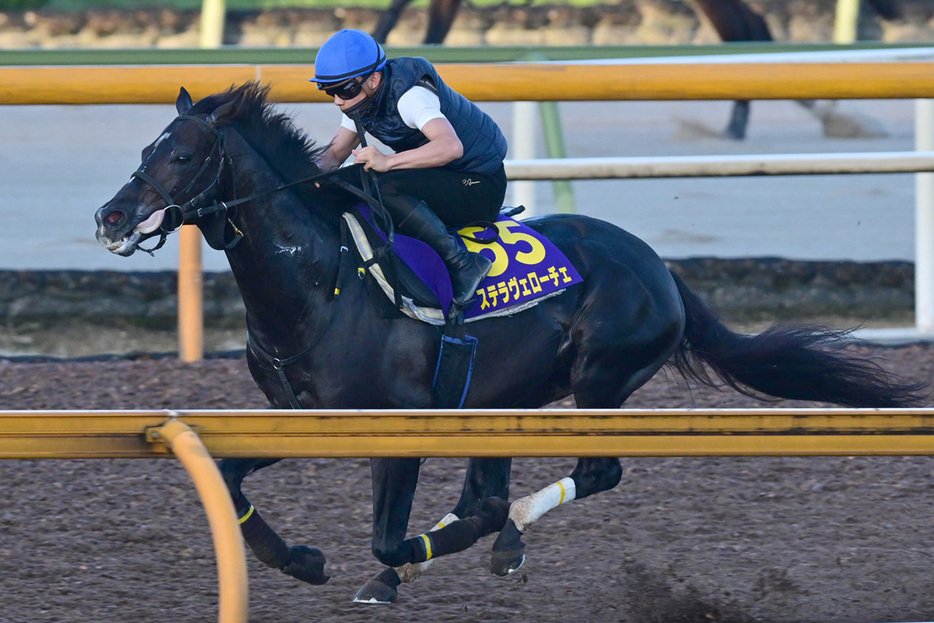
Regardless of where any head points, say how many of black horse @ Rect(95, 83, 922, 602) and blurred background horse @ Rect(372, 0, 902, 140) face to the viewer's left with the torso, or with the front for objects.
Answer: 2

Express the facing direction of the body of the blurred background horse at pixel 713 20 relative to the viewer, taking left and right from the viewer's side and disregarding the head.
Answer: facing to the left of the viewer

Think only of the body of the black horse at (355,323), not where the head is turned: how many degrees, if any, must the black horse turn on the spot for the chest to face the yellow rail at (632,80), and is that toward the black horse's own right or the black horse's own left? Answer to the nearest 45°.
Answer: approximately 135° to the black horse's own right

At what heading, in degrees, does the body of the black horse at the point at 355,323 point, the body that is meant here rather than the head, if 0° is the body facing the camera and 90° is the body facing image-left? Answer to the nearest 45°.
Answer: approximately 90°

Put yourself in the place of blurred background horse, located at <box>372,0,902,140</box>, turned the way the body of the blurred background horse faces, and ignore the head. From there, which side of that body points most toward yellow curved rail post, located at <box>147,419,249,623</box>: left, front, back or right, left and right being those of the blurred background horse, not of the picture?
left

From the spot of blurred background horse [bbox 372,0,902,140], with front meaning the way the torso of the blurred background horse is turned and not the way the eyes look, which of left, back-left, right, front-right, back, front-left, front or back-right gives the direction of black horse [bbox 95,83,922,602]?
left

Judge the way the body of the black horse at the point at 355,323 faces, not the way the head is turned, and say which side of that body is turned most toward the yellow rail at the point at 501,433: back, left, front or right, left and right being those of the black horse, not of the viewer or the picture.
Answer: left

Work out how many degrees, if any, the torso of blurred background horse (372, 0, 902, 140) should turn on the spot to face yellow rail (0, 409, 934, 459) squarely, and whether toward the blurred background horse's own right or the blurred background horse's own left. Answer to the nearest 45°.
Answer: approximately 90° to the blurred background horse's own left

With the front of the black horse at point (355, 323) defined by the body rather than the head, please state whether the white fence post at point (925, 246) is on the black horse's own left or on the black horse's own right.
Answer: on the black horse's own right
